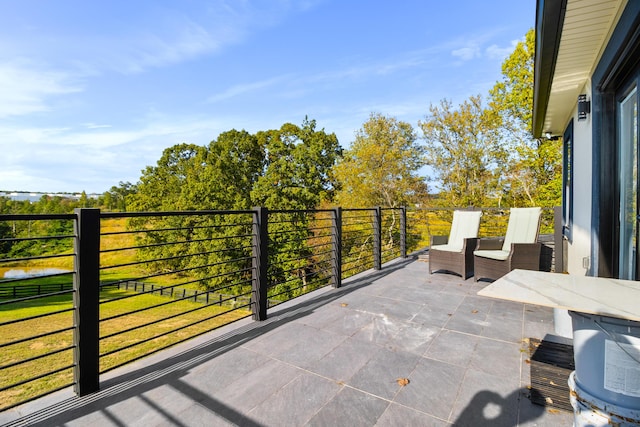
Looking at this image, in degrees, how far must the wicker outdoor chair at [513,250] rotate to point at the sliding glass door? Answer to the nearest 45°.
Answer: approximately 45° to its left

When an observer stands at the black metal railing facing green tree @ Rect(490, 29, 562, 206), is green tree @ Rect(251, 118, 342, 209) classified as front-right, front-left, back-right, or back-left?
front-left

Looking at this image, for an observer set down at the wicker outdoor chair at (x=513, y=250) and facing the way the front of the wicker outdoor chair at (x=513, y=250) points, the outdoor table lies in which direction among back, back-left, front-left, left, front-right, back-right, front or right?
front-left

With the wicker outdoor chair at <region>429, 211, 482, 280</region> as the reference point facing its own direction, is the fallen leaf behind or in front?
in front

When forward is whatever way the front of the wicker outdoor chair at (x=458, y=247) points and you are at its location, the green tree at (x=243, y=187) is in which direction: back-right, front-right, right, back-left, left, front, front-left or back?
right

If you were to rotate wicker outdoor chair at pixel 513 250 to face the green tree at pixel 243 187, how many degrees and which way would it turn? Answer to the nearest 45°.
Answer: approximately 90° to its right

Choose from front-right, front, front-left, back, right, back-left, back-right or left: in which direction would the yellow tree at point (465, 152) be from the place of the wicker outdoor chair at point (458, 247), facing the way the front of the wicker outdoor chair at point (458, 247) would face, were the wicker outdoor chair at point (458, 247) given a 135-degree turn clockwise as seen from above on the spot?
front

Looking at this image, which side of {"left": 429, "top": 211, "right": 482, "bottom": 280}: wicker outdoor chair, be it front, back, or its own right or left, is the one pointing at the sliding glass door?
left

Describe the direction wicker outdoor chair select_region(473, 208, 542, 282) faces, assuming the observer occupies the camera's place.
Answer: facing the viewer and to the left of the viewer

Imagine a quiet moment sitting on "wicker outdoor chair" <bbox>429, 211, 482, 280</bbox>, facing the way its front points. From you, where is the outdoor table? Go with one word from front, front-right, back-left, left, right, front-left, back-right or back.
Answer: front-left

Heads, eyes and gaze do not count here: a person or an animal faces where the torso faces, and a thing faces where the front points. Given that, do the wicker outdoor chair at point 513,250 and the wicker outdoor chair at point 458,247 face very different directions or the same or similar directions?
same or similar directions

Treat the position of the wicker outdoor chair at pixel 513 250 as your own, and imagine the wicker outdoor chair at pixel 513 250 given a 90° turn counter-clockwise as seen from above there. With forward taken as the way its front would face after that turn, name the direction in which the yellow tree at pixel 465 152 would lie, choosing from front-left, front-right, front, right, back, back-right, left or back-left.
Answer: back-left

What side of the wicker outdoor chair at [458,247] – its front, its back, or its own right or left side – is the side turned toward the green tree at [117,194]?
right

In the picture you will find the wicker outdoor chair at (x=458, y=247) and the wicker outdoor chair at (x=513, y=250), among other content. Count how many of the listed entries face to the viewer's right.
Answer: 0

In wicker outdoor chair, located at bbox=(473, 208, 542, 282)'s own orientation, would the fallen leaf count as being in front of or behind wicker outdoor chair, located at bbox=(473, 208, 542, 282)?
in front
